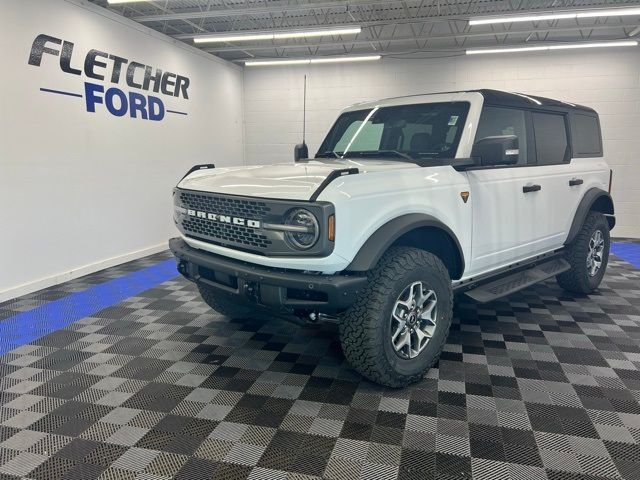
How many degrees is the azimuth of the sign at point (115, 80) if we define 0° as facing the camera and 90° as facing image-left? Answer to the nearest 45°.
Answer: approximately 315°

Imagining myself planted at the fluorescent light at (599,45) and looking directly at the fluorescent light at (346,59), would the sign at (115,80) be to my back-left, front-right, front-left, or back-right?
front-left

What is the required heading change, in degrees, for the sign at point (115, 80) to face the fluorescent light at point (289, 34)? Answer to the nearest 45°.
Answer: approximately 45° to its left

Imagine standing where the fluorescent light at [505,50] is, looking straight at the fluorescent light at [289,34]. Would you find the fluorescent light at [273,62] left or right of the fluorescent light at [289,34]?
right

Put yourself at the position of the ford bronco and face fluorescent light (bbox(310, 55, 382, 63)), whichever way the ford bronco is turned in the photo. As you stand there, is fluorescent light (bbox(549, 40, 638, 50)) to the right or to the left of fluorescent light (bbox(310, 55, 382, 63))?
right

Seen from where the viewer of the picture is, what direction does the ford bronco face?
facing the viewer and to the left of the viewer

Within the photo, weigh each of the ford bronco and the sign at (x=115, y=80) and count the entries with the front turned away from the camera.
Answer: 0

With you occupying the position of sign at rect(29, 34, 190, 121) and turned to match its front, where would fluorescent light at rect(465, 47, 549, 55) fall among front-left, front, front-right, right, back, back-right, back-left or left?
front-left

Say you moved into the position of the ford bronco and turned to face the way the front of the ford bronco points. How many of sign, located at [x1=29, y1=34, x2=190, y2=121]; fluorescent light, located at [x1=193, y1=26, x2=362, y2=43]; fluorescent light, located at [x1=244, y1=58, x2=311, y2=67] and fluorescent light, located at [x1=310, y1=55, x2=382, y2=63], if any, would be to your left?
0

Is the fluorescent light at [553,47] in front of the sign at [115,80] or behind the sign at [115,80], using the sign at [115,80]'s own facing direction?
in front

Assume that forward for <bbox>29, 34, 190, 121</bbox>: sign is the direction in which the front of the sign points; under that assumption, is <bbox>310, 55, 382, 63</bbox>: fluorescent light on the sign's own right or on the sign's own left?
on the sign's own left

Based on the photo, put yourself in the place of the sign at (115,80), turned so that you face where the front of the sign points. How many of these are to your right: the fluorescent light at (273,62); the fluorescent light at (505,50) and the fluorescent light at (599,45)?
0

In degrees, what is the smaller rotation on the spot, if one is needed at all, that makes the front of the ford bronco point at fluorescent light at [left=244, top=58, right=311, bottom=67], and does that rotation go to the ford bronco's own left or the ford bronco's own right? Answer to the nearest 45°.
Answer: approximately 135° to the ford bronco's own right

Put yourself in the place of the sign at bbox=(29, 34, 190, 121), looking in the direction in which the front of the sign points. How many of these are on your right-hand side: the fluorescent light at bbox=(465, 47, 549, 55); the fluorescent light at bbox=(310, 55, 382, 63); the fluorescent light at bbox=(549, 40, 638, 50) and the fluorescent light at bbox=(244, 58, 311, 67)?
0

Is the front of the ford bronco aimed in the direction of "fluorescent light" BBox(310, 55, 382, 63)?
no

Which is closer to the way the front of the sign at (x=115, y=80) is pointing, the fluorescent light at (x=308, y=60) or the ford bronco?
the ford bronco

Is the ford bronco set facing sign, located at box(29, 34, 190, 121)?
no

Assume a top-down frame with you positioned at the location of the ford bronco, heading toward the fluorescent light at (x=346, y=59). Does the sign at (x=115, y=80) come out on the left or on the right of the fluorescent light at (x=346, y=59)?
left

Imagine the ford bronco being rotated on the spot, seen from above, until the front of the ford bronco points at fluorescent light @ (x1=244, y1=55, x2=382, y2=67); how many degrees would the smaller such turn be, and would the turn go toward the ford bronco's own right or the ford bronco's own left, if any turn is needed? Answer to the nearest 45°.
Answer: approximately 135° to the ford bronco's own right

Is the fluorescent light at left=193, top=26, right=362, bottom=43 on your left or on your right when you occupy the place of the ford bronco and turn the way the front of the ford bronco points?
on your right
